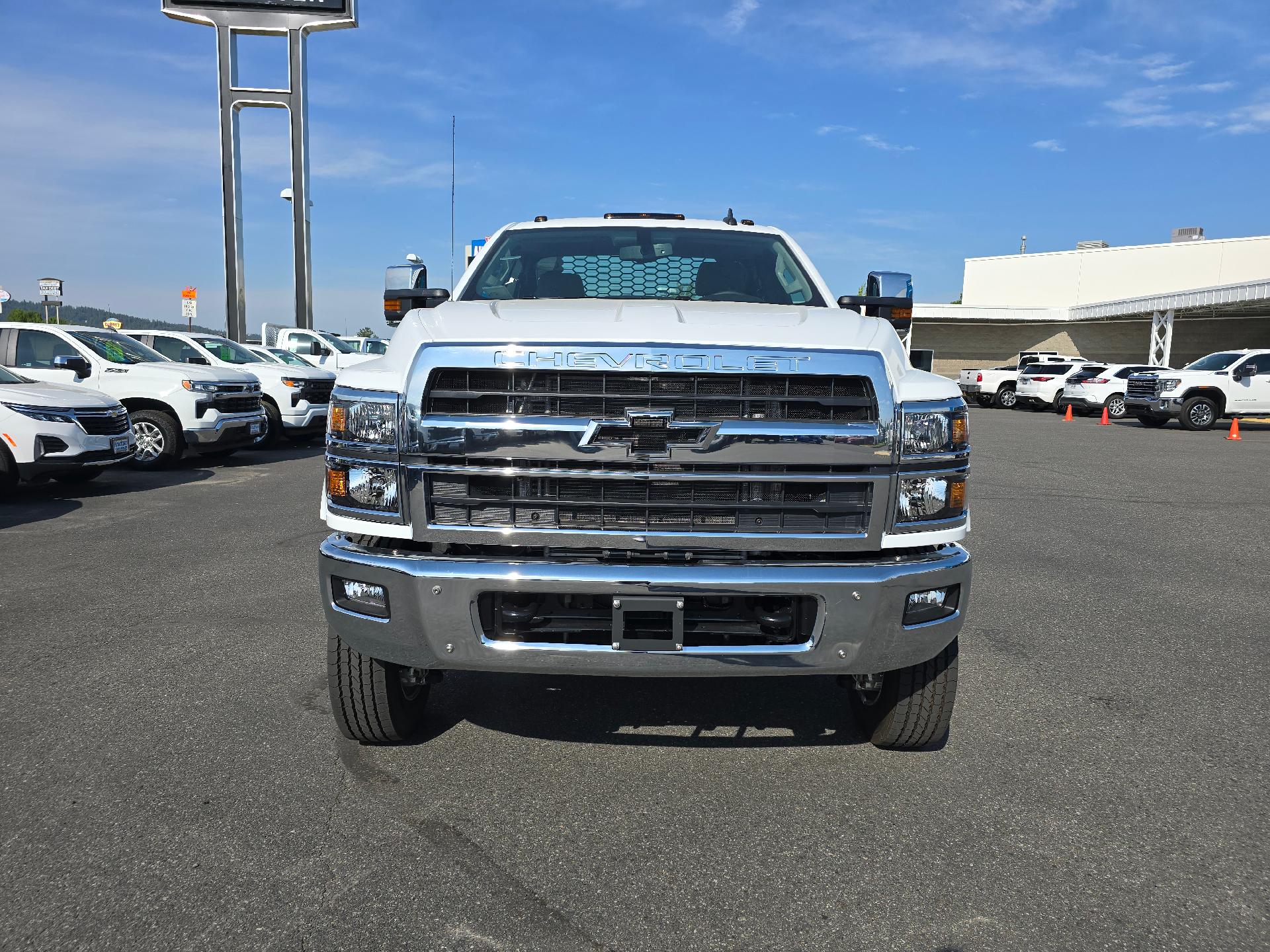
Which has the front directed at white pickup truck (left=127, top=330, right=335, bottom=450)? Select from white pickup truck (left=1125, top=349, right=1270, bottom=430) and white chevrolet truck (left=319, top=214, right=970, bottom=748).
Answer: white pickup truck (left=1125, top=349, right=1270, bottom=430)

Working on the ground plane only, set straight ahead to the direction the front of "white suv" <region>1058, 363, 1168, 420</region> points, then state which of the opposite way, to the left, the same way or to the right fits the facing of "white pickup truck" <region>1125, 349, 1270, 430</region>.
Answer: the opposite way

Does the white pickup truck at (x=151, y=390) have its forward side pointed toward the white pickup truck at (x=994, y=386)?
no

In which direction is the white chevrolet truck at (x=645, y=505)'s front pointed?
toward the camera

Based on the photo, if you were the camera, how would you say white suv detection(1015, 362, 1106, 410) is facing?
facing away from the viewer and to the right of the viewer

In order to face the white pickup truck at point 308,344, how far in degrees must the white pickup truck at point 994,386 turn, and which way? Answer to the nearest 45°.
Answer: approximately 180°

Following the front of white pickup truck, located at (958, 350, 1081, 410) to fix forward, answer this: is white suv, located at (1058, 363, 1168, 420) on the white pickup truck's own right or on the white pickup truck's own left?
on the white pickup truck's own right

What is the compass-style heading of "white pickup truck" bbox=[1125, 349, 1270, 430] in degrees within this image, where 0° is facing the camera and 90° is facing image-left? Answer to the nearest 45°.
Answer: approximately 45°

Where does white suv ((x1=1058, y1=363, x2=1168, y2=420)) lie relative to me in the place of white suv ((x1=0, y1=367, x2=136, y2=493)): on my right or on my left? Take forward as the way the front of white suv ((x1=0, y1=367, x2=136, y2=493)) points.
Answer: on my left

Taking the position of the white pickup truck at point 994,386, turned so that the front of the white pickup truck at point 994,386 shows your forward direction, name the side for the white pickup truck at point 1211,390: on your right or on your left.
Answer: on your right

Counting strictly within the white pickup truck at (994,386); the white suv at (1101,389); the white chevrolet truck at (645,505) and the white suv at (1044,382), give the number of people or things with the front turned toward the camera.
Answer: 1

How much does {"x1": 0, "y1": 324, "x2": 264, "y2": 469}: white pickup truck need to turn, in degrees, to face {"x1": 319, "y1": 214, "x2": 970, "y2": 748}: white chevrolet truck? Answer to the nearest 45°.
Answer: approximately 45° to its right

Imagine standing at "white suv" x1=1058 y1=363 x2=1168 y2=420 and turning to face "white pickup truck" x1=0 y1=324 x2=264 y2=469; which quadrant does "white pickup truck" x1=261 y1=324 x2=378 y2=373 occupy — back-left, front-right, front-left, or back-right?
front-right

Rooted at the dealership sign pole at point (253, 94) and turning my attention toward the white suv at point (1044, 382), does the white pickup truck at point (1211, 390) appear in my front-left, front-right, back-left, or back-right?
front-right

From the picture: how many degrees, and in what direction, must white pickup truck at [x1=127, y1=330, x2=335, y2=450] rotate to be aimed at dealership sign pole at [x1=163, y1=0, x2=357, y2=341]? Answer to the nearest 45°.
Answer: approximately 135° to its left

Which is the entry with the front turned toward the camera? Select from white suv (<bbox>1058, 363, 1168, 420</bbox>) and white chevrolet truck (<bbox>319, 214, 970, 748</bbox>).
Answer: the white chevrolet truck

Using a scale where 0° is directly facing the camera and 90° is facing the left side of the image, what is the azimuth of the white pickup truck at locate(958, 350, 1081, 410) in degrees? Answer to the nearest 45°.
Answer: approximately 225°

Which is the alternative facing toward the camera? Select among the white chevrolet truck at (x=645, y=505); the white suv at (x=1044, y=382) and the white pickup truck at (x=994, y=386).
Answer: the white chevrolet truck

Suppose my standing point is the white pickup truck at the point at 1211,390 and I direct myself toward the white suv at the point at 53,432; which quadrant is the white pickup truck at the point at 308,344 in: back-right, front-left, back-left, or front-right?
front-right

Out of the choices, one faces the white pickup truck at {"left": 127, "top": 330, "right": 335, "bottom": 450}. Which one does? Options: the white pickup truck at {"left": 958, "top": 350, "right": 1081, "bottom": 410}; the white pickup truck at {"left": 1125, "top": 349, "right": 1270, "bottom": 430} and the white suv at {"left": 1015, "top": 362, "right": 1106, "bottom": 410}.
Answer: the white pickup truck at {"left": 1125, "top": 349, "right": 1270, "bottom": 430}

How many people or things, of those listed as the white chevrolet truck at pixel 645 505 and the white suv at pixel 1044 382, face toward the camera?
1

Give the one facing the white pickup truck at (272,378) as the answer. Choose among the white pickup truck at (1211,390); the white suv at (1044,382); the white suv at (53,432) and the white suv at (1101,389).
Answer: the white pickup truck at (1211,390)

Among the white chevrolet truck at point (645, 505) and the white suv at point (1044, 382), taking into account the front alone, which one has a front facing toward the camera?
the white chevrolet truck
